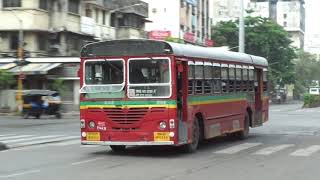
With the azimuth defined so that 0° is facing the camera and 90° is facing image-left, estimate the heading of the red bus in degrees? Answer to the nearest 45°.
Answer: approximately 45°

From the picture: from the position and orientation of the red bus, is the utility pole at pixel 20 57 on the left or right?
on its right
